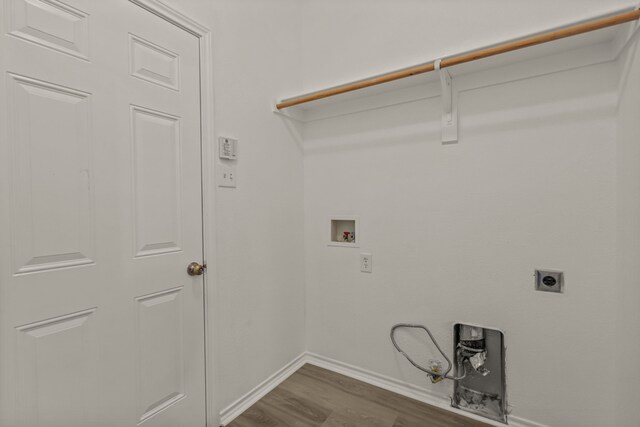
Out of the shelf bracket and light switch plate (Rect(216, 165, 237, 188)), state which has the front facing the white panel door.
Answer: the shelf bracket

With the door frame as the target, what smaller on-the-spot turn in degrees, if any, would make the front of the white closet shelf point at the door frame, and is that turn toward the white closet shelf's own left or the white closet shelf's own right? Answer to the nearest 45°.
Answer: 0° — it already faces it

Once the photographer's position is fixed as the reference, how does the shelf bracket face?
facing the viewer and to the left of the viewer

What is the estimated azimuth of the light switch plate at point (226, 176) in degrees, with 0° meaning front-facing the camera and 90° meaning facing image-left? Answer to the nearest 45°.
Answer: approximately 315°

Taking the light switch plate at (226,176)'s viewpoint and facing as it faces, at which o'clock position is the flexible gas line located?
The flexible gas line is roughly at 11 o'clock from the light switch plate.
